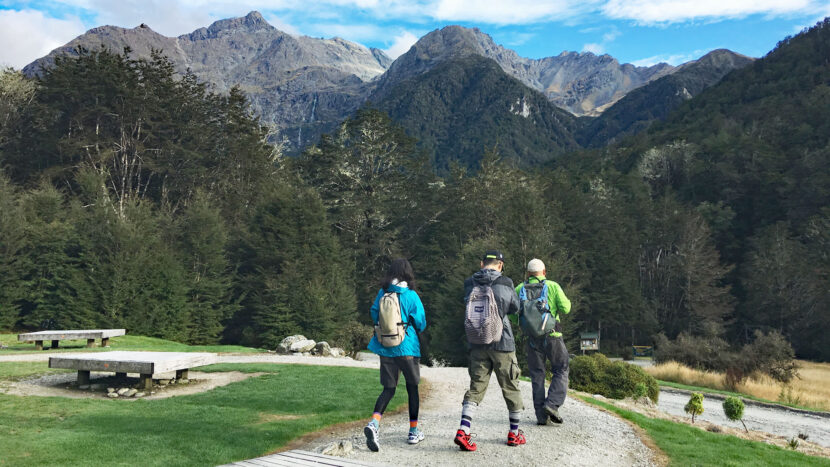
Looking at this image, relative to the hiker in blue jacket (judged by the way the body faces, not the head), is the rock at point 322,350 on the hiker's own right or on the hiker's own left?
on the hiker's own left

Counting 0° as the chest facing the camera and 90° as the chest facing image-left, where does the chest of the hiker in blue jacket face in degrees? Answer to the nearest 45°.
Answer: approximately 225°

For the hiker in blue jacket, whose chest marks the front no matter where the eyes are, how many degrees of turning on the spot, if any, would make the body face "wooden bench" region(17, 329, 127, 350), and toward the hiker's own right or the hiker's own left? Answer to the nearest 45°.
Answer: approximately 90° to the hiker's own left

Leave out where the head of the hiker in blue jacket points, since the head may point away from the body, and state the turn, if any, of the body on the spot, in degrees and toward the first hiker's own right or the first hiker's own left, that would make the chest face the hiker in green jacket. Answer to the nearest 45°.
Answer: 0° — they already face them

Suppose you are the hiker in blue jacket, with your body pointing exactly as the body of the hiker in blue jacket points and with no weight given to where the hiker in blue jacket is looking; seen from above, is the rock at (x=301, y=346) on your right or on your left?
on your left

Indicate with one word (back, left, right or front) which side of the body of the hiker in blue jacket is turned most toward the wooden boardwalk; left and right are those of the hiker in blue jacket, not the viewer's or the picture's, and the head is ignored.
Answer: back

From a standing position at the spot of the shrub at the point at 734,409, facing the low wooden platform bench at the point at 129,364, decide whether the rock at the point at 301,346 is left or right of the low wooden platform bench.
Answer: right
